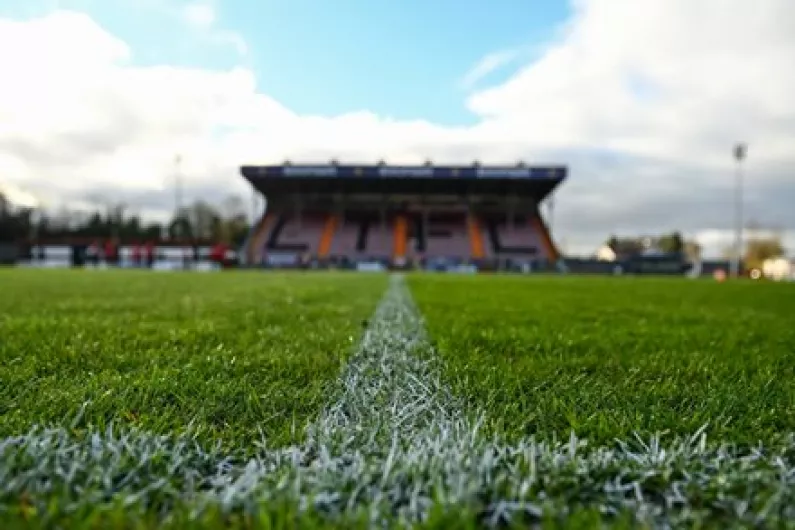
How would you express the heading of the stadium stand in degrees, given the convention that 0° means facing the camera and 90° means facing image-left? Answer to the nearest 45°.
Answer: approximately 0°

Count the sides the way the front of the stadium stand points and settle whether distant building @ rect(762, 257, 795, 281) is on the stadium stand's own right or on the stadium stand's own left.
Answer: on the stadium stand's own left
